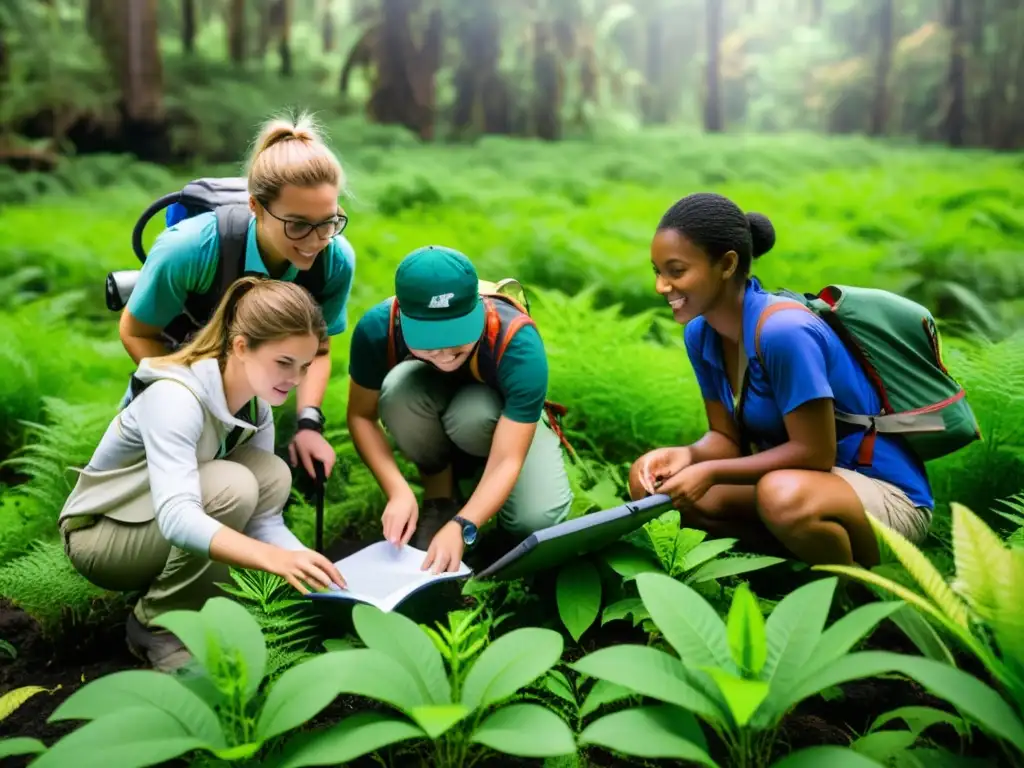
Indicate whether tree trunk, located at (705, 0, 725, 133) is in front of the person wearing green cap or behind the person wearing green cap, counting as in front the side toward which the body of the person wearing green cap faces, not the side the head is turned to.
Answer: behind

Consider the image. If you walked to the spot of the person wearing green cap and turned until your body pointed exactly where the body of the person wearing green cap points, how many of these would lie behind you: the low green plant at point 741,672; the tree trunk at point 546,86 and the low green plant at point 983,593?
1

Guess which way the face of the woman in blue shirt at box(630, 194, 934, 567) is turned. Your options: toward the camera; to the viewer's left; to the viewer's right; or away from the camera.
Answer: to the viewer's left

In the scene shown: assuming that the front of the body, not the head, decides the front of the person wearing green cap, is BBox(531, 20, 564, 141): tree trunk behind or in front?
behind

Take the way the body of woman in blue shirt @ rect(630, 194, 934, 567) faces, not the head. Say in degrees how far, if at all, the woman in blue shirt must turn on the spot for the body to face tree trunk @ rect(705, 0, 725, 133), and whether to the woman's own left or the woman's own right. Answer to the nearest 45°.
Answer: approximately 135° to the woman's own right

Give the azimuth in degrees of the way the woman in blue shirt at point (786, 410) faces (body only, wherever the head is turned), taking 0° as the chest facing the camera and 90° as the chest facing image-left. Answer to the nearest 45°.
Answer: approximately 45°

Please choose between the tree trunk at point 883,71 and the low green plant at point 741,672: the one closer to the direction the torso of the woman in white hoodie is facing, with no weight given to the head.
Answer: the low green plant
